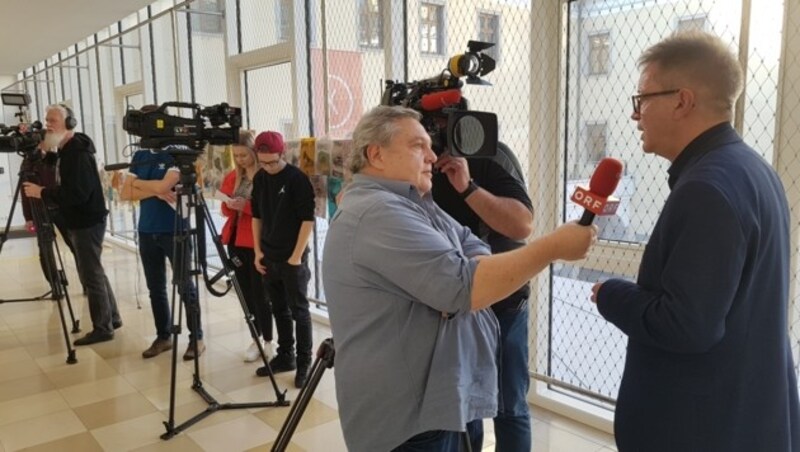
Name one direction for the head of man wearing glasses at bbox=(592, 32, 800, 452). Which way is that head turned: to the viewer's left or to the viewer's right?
to the viewer's left

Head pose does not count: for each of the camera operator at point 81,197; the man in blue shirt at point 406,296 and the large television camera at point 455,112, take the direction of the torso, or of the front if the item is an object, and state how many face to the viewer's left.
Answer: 1

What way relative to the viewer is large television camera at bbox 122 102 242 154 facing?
to the viewer's right

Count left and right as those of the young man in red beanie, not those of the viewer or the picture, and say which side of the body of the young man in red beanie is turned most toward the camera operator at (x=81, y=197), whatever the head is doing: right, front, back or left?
right

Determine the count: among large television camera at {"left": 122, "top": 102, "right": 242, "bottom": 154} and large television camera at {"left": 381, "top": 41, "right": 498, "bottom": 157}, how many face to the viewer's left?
0

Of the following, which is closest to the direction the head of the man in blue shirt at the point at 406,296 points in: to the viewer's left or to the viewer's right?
to the viewer's right

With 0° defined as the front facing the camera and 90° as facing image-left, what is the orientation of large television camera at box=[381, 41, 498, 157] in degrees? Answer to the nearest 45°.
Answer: approximately 315°

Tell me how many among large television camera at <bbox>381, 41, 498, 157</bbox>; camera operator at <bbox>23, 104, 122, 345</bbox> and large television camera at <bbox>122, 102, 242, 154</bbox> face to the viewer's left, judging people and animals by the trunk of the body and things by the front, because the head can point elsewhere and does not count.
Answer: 1

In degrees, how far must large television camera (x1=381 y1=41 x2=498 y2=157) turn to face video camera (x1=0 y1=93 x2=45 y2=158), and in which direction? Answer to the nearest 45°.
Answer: approximately 180°

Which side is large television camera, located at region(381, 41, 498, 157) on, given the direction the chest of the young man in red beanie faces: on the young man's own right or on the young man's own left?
on the young man's own left

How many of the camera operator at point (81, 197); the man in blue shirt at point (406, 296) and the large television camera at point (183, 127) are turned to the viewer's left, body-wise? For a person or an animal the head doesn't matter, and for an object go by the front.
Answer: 1

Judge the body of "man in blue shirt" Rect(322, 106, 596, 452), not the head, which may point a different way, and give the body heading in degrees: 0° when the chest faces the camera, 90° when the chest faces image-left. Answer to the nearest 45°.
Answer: approximately 270°
